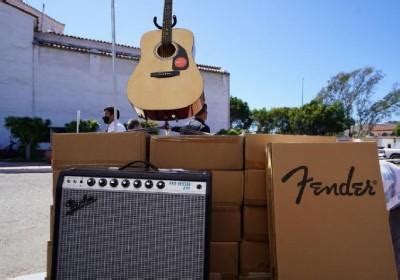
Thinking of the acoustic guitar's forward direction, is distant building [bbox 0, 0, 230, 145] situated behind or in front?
behind

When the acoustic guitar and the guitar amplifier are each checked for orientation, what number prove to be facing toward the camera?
2

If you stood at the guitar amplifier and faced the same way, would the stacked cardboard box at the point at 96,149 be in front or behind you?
behind

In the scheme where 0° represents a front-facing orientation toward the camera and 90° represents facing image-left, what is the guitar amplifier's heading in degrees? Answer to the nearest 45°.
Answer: approximately 0°

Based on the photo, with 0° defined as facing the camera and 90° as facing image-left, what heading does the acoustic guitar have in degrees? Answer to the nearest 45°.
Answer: approximately 0°

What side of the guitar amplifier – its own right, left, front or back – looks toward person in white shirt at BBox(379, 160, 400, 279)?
left

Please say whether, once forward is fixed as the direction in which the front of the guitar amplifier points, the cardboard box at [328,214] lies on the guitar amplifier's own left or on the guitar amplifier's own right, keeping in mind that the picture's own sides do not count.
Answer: on the guitar amplifier's own left

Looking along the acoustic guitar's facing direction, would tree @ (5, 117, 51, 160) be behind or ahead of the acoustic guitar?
behind
